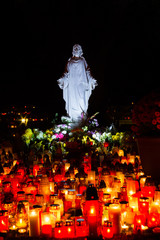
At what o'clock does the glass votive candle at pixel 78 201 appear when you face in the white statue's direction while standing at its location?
The glass votive candle is roughly at 12 o'clock from the white statue.

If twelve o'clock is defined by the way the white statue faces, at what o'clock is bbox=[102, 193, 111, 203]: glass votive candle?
The glass votive candle is roughly at 12 o'clock from the white statue.

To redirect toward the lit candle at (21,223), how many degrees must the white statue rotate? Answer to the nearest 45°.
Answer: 0° — it already faces it

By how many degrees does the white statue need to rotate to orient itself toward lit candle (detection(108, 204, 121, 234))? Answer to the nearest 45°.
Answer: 0° — it already faces it

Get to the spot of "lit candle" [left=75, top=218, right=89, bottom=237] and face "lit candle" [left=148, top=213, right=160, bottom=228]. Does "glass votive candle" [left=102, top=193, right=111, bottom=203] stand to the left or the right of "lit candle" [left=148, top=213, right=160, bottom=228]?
left

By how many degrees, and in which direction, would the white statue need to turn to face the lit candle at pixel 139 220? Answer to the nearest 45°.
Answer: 0° — it already faces it

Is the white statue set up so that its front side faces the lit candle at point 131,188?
yes

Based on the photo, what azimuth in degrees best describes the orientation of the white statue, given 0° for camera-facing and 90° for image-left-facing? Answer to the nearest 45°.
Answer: approximately 0°

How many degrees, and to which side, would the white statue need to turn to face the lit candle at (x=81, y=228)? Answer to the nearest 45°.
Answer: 0° — it already faces it

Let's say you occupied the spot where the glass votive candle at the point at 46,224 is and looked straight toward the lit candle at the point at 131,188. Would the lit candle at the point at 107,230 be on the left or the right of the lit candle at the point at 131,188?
right

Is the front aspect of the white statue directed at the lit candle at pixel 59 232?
yes
